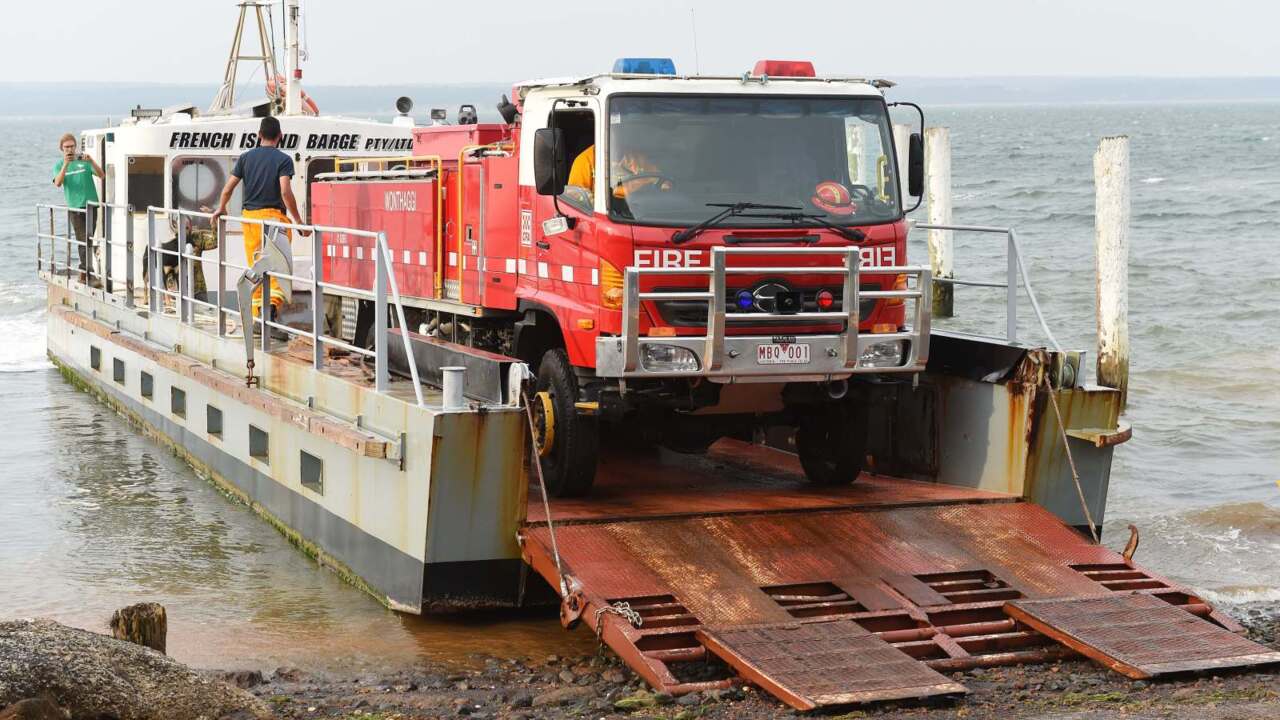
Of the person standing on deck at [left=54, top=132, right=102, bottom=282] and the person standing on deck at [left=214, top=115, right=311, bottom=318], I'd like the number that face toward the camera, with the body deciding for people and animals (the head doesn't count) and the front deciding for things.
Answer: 1

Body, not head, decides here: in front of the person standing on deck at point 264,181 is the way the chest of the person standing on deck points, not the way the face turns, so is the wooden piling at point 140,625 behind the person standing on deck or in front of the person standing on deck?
behind

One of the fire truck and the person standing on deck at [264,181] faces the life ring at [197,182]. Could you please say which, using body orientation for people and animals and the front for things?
the person standing on deck

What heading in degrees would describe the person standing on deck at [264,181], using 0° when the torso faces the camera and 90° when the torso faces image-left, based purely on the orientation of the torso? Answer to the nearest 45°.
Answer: approximately 180°

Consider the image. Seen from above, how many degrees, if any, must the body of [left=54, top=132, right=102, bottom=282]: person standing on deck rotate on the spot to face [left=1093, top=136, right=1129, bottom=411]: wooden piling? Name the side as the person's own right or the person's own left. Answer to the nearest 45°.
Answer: approximately 90° to the person's own left

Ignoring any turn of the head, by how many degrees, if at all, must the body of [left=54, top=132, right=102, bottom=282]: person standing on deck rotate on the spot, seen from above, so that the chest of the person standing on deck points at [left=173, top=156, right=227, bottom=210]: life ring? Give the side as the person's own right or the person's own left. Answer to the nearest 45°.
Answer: approximately 45° to the person's own left

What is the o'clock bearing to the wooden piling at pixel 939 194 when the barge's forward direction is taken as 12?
The wooden piling is roughly at 8 o'clock from the barge.

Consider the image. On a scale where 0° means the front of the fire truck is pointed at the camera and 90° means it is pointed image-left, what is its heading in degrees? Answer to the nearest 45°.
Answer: approximately 315°

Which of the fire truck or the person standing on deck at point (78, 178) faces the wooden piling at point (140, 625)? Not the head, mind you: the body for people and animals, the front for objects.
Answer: the person standing on deck
